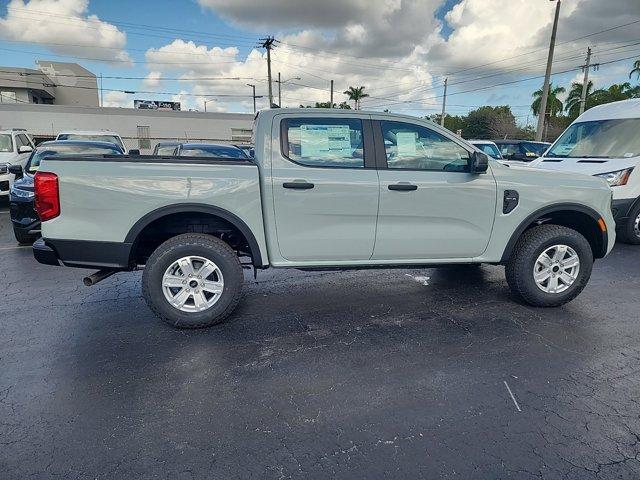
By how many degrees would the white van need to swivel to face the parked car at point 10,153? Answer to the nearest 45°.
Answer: approximately 45° to its right

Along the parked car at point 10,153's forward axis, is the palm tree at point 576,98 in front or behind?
behind

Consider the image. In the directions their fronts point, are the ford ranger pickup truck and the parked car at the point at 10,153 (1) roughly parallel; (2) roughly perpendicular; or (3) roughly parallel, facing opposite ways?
roughly perpendicular

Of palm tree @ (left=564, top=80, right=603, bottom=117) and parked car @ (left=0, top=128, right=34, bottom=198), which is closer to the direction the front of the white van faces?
the parked car

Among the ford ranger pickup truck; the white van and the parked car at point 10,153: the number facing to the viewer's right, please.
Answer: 1

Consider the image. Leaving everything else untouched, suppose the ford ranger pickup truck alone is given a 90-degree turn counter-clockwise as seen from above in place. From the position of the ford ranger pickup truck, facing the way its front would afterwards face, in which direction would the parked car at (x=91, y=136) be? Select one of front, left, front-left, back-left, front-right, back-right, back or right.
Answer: front-left

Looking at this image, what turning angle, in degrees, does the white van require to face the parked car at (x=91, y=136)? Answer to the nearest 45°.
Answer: approximately 45° to its right

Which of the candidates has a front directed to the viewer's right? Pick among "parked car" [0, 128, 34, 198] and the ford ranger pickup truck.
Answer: the ford ranger pickup truck

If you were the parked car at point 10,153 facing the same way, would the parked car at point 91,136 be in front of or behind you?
behind

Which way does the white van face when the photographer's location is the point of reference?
facing the viewer and to the left of the viewer

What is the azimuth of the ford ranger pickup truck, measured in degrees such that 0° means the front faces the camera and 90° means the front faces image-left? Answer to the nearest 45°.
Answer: approximately 270°

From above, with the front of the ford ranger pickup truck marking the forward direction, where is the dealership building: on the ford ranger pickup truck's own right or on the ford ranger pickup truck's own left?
on the ford ranger pickup truck's own left
